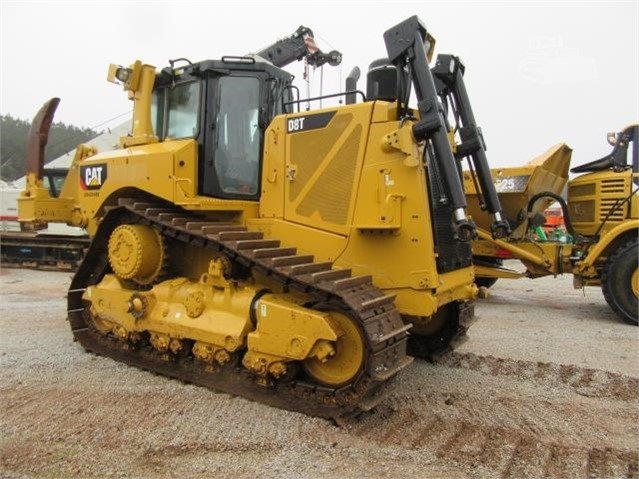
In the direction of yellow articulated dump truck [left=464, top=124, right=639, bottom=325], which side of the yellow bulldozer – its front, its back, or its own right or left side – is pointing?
left

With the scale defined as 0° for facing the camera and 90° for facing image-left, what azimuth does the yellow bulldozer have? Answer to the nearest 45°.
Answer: approximately 315°
